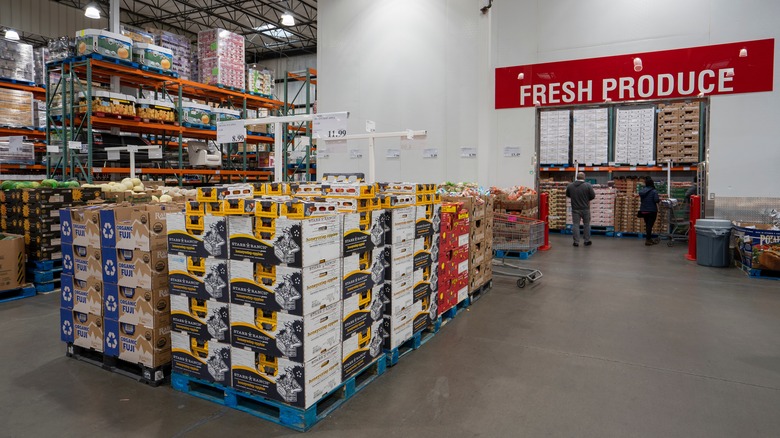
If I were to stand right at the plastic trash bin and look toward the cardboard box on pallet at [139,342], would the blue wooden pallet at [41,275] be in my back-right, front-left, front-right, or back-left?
front-right

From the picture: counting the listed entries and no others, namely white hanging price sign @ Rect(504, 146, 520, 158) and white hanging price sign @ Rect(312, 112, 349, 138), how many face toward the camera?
2

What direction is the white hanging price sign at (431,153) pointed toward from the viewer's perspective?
toward the camera

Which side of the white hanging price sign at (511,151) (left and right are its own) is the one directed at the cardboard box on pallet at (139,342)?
front

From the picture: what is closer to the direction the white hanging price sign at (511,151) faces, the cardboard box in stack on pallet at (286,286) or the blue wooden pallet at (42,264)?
the cardboard box in stack on pallet

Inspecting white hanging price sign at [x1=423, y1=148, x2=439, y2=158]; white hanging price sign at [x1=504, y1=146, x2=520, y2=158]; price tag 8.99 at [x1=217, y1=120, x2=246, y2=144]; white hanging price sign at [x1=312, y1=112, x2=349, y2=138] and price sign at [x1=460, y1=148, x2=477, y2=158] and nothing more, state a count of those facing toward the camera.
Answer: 5

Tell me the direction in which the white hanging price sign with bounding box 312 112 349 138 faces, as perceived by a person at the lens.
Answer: facing the viewer

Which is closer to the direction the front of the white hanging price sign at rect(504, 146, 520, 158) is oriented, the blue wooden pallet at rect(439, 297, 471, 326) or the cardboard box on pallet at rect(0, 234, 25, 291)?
the blue wooden pallet

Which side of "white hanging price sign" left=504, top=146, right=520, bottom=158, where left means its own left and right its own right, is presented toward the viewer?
front

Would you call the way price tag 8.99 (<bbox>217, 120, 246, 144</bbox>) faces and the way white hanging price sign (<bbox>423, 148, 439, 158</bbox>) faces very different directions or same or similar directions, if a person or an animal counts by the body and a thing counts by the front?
same or similar directions

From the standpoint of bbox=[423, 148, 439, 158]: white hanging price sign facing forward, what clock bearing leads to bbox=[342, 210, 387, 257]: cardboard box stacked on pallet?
The cardboard box stacked on pallet is roughly at 12 o'clock from the white hanging price sign.

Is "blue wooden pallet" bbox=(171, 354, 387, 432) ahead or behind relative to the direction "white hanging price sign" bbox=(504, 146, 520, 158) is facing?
ahead

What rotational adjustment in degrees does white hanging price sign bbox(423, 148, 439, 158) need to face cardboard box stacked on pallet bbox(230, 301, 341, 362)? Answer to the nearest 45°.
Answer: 0° — it already faces it

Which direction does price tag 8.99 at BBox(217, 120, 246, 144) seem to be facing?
toward the camera
